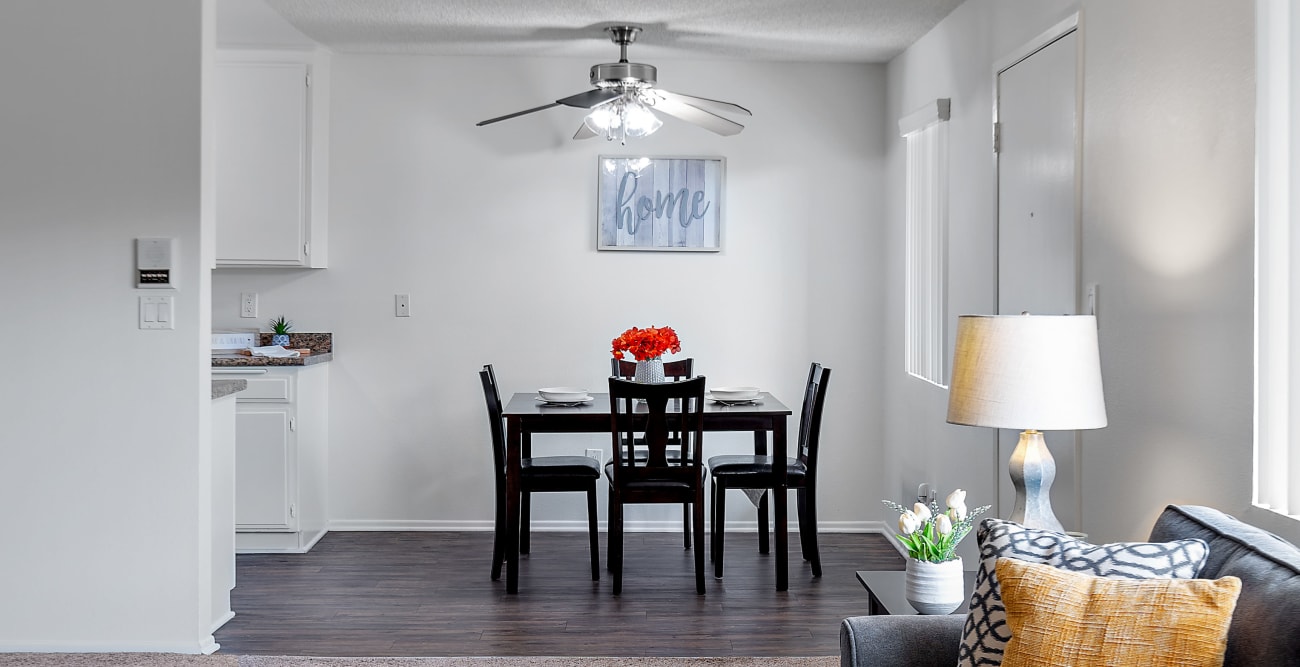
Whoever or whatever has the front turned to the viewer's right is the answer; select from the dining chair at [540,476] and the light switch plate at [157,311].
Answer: the dining chair

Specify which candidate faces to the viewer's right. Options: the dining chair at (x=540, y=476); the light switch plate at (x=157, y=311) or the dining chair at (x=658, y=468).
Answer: the dining chair at (x=540, y=476)

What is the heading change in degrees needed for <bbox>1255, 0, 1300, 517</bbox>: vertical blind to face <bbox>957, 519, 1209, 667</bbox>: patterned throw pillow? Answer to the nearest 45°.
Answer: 0° — it already faces it

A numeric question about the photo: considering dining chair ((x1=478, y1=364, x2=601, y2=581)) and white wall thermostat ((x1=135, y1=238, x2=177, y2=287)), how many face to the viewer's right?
1

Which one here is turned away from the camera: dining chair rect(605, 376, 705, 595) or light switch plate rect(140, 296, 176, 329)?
the dining chair

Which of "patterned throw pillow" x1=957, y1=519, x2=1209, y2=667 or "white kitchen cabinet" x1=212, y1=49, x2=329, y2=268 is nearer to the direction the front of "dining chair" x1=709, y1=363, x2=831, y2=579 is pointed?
the white kitchen cabinet

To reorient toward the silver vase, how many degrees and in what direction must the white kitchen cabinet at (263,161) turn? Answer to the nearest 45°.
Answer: approximately 45° to its left

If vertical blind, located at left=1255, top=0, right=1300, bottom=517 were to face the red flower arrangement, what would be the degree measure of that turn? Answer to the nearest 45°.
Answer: approximately 90° to its right

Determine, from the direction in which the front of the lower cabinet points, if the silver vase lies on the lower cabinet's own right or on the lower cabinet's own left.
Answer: on the lower cabinet's own left

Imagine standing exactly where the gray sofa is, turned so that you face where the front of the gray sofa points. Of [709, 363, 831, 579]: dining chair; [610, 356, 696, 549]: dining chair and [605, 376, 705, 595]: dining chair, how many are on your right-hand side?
3

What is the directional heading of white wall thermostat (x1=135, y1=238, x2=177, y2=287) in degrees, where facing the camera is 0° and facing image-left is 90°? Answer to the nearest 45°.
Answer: approximately 0°

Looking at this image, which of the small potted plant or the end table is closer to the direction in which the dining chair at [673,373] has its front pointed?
the end table

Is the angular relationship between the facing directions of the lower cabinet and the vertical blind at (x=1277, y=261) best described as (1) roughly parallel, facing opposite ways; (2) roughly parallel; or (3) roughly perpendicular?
roughly perpendicular

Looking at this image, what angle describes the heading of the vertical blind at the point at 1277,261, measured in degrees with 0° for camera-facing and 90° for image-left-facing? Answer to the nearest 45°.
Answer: approximately 45°
